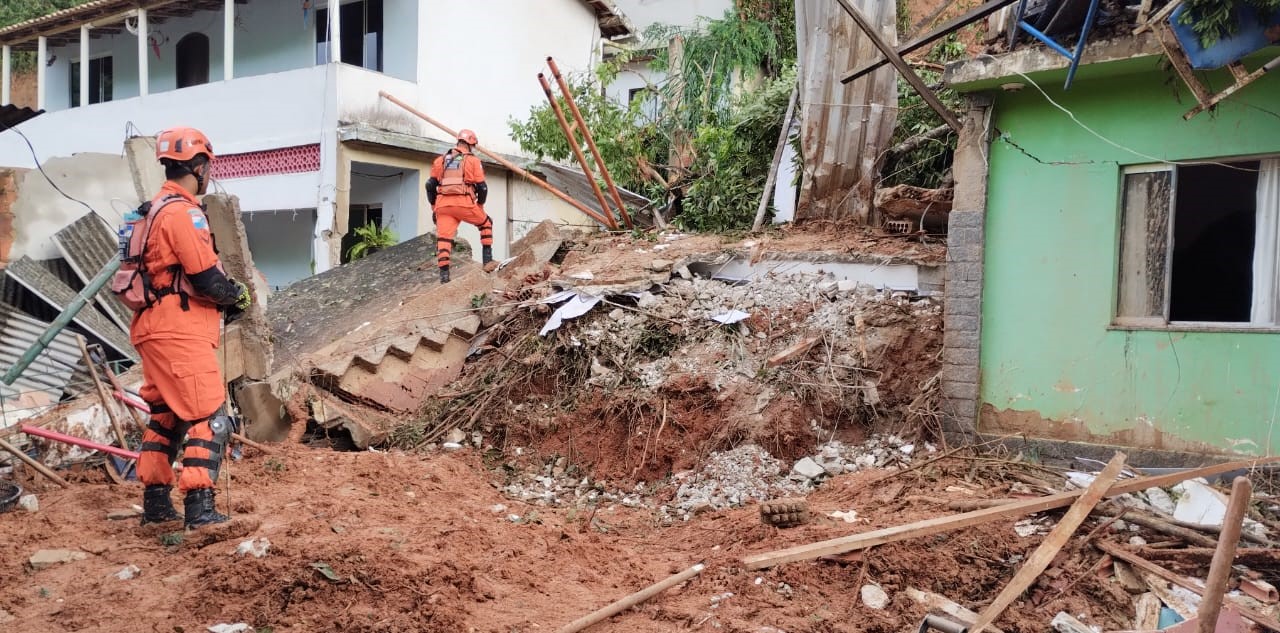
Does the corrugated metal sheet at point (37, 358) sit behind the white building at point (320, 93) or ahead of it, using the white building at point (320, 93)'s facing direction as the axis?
ahead

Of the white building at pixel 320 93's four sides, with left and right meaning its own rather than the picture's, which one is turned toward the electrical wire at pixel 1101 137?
left

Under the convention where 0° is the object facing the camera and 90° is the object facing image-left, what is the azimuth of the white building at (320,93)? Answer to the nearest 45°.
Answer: approximately 45°

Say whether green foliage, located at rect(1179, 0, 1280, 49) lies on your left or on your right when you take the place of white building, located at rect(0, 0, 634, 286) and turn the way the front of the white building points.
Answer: on your left

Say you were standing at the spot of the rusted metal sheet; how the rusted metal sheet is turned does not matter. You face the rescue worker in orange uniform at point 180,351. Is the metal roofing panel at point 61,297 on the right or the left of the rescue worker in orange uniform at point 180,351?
right

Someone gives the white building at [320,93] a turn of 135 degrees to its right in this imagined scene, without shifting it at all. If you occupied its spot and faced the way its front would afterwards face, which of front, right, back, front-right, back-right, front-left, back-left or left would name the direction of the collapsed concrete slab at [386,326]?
back

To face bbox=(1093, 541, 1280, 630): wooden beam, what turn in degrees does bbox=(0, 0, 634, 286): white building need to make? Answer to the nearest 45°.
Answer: approximately 45° to its left

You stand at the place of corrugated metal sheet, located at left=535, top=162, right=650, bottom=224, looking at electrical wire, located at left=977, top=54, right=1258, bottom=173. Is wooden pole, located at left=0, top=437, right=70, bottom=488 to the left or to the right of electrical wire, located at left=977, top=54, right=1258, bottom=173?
right

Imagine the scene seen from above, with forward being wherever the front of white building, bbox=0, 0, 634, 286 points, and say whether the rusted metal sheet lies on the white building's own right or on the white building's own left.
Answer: on the white building's own left

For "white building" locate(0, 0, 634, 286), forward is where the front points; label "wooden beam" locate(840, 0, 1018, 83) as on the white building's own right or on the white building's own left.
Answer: on the white building's own left

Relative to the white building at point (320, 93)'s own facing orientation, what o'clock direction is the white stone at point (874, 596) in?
The white stone is roughly at 10 o'clock from the white building.

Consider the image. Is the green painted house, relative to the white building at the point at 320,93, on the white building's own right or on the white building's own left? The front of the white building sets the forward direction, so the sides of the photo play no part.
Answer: on the white building's own left

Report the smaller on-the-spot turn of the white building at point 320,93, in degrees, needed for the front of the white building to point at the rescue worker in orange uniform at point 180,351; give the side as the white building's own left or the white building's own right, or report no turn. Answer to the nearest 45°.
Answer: approximately 45° to the white building's own left

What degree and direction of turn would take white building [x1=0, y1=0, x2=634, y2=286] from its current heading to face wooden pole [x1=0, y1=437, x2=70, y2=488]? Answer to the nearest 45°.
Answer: approximately 45° to its left

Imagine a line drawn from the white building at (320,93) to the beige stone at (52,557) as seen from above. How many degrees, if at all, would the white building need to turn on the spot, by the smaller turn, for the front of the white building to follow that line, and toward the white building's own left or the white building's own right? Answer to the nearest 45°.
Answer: approximately 45° to the white building's own left
